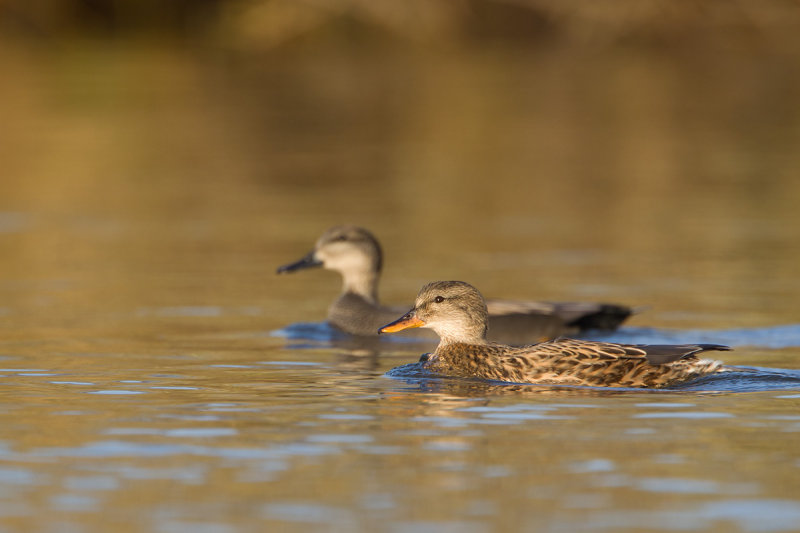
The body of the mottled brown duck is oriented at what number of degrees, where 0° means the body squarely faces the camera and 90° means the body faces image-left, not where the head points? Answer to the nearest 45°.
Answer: approximately 90°

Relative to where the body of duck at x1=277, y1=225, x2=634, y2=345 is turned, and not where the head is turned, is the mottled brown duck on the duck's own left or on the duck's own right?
on the duck's own left

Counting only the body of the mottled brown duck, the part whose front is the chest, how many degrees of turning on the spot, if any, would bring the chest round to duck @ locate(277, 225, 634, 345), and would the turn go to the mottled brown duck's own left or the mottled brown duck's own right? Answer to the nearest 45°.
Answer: approximately 45° to the mottled brown duck's own right

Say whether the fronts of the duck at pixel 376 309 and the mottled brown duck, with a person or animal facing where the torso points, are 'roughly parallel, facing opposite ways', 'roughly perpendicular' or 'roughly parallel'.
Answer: roughly parallel

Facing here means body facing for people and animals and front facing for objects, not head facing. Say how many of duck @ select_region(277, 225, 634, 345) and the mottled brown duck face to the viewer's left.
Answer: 2

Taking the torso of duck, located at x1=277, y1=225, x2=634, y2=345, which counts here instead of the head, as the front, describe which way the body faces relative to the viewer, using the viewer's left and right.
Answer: facing to the left of the viewer
